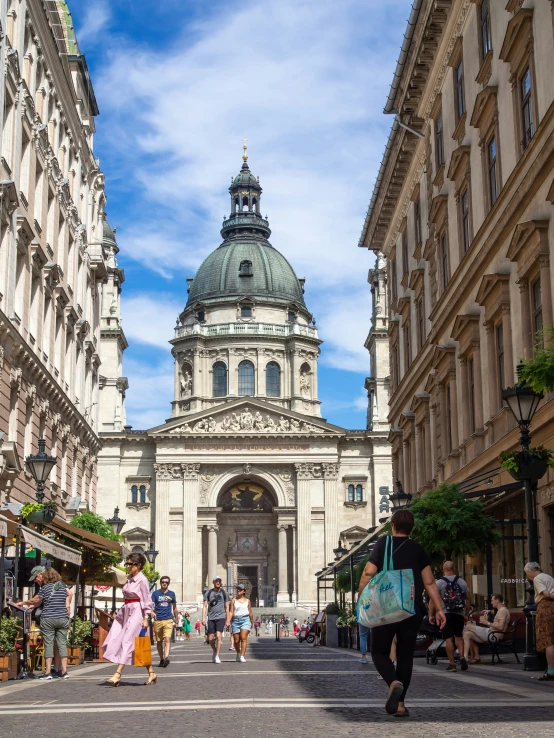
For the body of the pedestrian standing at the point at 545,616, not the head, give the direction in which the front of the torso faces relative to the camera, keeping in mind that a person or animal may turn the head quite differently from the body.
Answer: to the viewer's left

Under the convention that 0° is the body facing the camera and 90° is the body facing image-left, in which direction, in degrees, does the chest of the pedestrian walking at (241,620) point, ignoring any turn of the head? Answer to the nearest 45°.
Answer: approximately 0°

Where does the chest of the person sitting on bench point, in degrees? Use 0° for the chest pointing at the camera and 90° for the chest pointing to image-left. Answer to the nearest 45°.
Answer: approximately 90°

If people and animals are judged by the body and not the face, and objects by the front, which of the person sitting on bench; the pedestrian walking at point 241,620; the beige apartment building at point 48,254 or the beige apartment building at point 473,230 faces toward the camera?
the pedestrian walking

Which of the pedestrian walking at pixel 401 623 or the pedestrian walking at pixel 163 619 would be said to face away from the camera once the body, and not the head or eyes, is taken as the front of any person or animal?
the pedestrian walking at pixel 401 623

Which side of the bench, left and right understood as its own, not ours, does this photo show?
left

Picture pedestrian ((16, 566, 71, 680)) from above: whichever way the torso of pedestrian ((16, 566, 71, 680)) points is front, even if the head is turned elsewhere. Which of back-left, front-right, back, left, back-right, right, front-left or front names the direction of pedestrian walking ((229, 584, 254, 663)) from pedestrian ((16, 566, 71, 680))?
right

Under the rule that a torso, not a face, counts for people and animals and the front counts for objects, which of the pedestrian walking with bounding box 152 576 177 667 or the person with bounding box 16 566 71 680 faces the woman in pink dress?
the pedestrian walking with bounding box 152 576 177 667

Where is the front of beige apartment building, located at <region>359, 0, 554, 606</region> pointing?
to the viewer's left

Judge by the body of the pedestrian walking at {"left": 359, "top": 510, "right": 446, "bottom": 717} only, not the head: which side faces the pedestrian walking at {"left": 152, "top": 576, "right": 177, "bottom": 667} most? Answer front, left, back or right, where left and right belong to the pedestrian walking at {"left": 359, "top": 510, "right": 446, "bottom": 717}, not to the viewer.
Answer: front

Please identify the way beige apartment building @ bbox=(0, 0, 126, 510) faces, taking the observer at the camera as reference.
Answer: facing to the right of the viewer

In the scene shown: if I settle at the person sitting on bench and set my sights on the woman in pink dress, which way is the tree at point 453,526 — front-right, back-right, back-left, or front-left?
back-right

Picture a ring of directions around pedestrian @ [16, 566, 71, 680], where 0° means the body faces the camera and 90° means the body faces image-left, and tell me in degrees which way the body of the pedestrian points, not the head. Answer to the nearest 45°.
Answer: approximately 135°

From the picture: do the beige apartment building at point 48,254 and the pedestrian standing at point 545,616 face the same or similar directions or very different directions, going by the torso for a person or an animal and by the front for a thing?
very different directions

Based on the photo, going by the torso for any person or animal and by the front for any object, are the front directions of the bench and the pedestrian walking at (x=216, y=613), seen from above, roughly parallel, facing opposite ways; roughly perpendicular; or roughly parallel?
roughly perpendicular

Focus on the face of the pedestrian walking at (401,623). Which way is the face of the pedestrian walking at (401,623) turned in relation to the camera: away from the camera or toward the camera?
away from the camera
